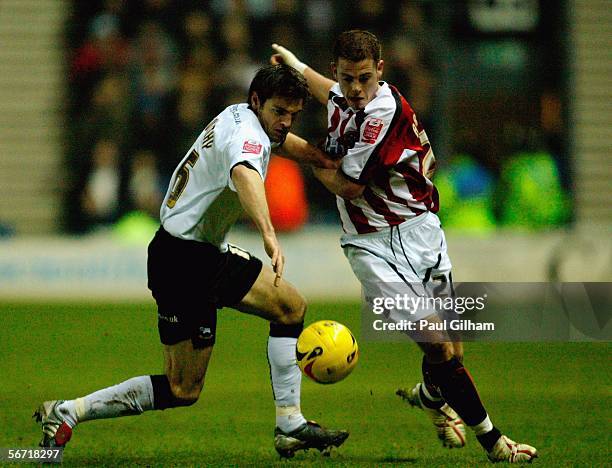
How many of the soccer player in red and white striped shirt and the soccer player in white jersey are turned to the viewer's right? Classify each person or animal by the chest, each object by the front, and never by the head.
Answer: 1

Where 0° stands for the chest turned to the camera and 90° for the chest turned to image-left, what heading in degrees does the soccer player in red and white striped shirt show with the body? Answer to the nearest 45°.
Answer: approximately 45°

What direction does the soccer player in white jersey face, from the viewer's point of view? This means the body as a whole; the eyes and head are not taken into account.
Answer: to the viewer's right

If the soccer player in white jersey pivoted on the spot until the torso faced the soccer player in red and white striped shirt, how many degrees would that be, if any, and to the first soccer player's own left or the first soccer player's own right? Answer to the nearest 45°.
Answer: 0° — they already face them

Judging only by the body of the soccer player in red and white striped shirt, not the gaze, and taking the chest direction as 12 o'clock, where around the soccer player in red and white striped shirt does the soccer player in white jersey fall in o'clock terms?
The soccer player in white jersey is roughly at 1 o'clock from the soccer player in red and white striped shirt.
